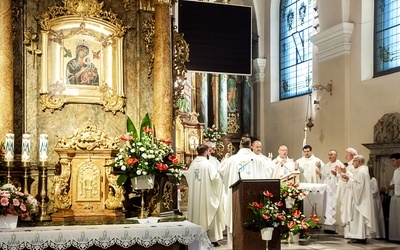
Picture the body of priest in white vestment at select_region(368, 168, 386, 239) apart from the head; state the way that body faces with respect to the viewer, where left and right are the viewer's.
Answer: facing to the left of the viewer

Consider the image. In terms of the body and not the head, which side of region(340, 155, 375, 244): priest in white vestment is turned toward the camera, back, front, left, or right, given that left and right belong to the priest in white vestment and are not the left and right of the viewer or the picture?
left

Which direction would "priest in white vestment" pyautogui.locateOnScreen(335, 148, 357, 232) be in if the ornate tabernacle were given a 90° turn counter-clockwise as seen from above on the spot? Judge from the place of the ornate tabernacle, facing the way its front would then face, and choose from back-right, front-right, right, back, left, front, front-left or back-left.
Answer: front-left

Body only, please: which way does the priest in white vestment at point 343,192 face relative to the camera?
to the viewer's left

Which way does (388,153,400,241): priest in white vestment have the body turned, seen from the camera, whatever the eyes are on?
to the viewer's left

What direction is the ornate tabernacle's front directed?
toward the camera

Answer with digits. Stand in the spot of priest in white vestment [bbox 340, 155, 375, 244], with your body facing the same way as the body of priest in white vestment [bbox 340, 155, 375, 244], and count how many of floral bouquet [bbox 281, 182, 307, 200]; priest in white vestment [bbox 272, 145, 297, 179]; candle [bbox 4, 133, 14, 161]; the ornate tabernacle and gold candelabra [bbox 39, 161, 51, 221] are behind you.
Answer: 0

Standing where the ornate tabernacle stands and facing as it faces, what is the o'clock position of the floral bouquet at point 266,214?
The floral bouquet is roughly at 9 o'clock from the ornate tabernacle.

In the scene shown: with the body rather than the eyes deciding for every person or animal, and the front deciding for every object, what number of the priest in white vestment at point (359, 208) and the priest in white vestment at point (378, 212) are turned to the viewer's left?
2

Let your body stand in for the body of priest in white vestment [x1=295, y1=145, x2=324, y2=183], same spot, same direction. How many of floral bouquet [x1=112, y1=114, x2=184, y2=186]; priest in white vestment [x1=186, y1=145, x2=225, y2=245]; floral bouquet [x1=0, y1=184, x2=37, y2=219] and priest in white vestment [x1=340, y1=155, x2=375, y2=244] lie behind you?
0
